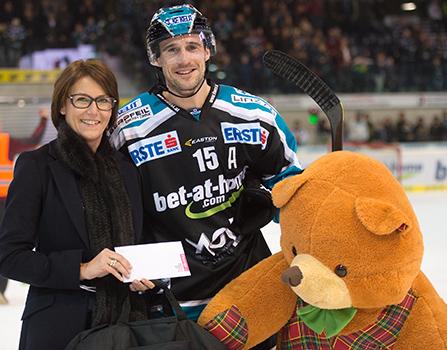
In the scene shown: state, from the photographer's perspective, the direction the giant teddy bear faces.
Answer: facing the viewer and to the left of the viewer

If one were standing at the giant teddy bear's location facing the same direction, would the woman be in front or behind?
in front

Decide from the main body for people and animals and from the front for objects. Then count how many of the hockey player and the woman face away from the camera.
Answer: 0

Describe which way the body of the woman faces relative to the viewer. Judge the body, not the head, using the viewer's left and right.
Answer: facing the viewer and to the right of the viewer

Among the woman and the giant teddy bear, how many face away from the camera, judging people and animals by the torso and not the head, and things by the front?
0

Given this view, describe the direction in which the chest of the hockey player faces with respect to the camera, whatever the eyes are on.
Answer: toward the camera
